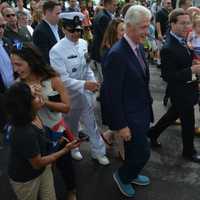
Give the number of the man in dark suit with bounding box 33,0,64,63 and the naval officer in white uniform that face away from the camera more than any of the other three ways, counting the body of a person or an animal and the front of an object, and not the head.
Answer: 0

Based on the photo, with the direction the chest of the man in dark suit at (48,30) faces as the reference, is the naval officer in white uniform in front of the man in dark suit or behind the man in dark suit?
in front

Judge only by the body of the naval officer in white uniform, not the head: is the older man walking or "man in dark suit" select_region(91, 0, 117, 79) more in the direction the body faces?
the older man walking

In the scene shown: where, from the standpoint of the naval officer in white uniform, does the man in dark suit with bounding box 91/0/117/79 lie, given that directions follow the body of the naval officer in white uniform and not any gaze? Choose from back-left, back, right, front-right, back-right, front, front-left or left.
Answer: back-left

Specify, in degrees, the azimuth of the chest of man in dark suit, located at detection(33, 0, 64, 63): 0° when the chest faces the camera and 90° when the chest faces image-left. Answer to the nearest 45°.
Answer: approximately 315°

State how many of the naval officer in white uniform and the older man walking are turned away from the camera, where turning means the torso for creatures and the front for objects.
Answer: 0

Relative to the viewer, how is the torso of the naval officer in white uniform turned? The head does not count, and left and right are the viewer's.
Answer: facing the viewer and to the right of the viewer

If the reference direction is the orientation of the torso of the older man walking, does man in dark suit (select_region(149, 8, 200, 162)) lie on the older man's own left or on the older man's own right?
on the older man's own left

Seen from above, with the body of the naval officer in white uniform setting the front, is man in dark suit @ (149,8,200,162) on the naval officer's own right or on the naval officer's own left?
on the naval officer's own left

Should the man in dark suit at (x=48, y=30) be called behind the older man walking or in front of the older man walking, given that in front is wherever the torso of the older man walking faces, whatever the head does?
behind
